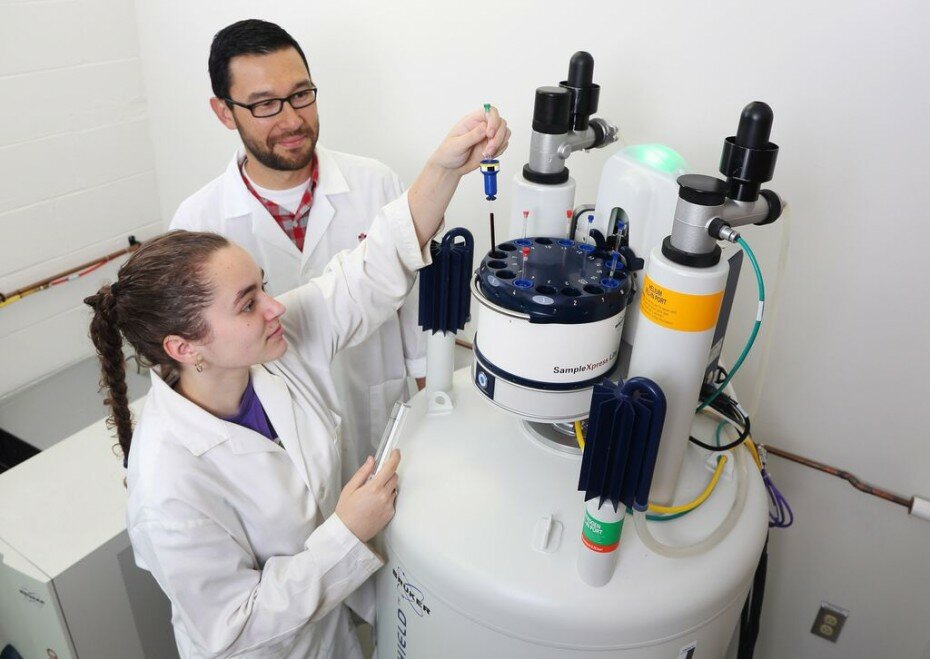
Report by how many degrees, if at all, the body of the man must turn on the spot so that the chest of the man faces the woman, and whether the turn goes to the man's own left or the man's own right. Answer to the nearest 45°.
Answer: approximately 45° to the man's own right

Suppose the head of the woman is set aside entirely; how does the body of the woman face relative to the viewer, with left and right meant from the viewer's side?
facing the viewer and to the right of the viewer

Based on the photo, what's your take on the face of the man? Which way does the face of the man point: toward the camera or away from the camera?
toward the camera

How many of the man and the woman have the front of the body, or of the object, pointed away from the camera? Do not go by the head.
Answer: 0
